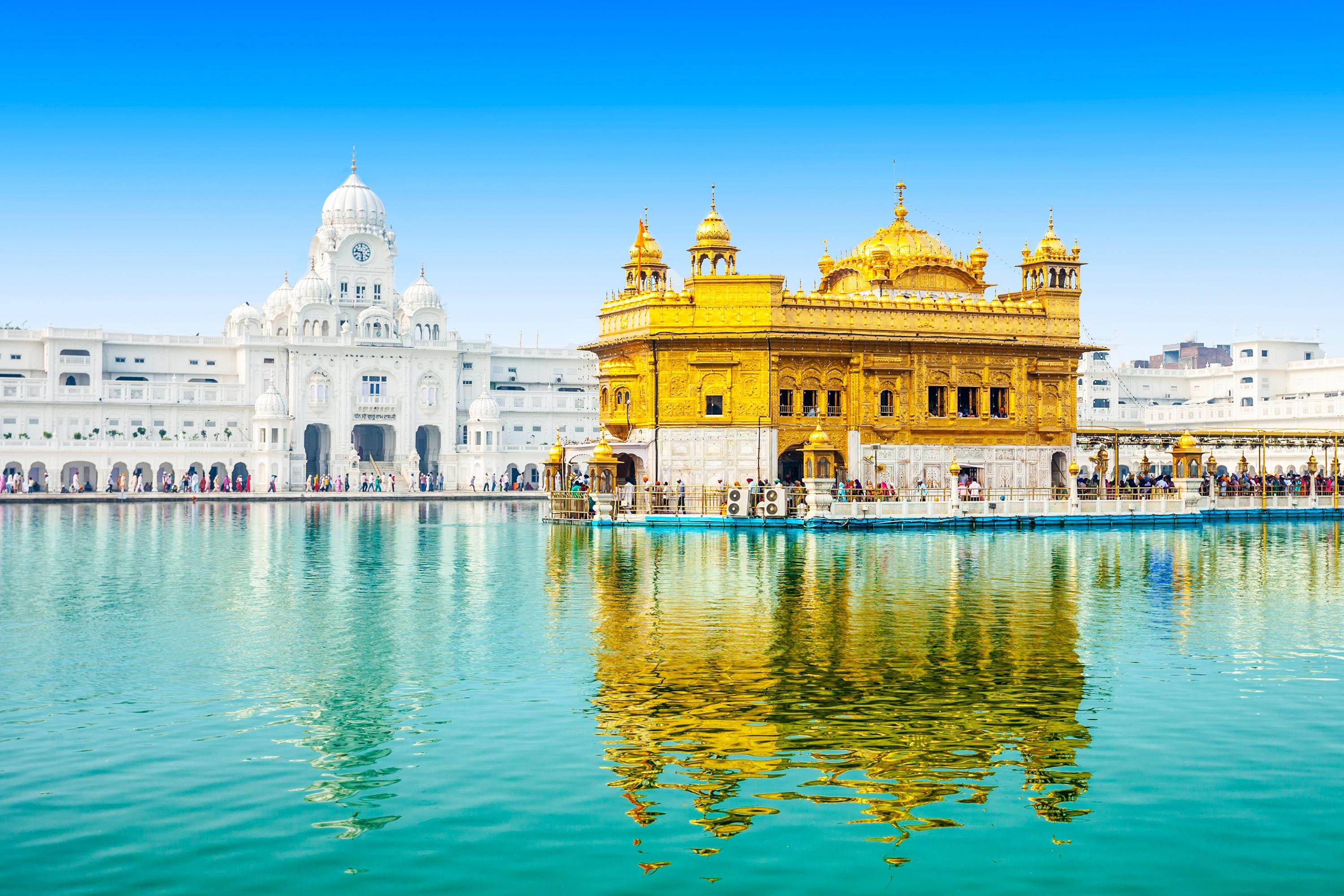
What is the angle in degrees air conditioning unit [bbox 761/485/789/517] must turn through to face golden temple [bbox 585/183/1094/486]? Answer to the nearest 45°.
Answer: approximately 180°

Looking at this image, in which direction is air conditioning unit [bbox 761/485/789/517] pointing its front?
toward the camera
